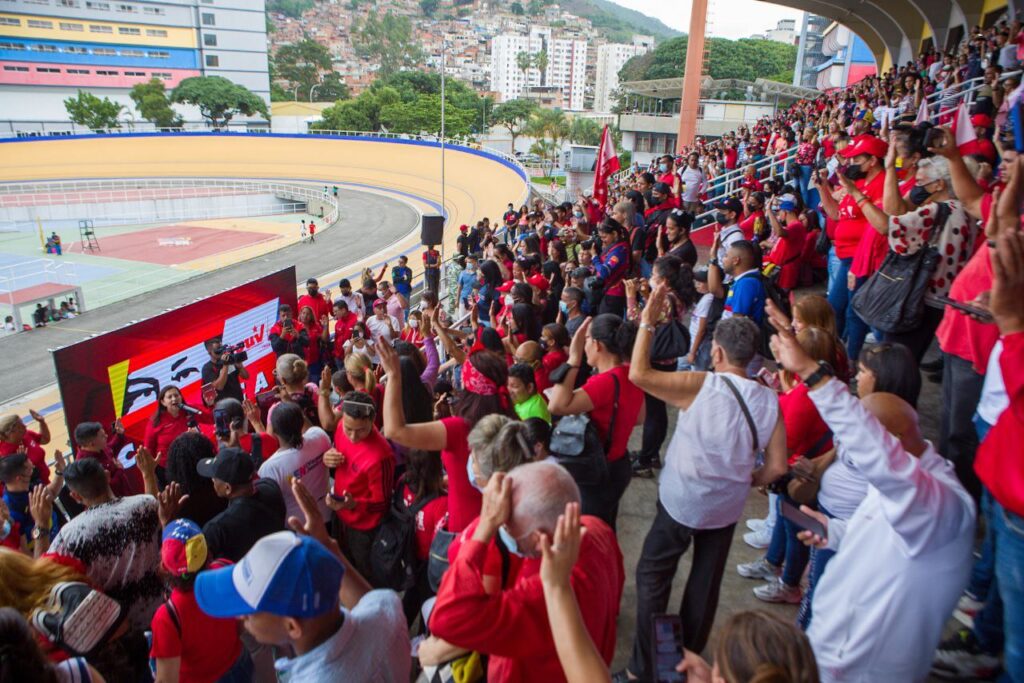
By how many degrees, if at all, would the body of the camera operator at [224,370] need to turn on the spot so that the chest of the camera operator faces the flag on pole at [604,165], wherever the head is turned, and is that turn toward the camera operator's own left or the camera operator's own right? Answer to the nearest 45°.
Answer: approximately 90° to the camera operator's own left

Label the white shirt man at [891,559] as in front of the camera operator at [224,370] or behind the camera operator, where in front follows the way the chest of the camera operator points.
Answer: in front

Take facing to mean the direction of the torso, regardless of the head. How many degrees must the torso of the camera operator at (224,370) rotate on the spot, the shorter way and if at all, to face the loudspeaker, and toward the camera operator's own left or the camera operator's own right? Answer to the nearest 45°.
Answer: approximately 90° to the camera operator's own left

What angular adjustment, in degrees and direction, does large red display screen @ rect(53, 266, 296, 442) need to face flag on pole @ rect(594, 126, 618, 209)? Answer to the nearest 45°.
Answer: approximately 90° to its left

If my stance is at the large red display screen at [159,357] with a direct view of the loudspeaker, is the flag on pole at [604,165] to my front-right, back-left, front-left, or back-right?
front-right

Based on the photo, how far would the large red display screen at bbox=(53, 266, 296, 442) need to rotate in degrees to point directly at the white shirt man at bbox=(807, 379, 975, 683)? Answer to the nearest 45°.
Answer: approximately 45° to its right

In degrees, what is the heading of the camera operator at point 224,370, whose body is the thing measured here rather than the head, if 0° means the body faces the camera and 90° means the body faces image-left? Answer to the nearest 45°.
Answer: approximately 315°

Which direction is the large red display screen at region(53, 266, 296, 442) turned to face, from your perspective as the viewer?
facing the viewer and to the right of the viewer
